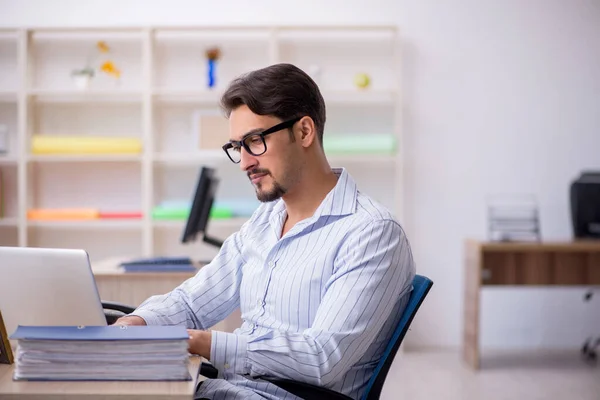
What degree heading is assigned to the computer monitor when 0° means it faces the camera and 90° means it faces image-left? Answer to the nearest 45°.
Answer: approximately 90°

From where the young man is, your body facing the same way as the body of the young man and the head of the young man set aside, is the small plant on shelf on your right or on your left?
on your right

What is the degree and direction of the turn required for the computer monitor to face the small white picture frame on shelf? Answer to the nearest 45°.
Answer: approximately 90° to its right

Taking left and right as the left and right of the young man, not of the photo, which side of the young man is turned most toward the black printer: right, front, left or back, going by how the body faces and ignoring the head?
back

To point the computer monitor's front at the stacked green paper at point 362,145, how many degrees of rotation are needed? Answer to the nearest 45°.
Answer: approximately 135° to its right

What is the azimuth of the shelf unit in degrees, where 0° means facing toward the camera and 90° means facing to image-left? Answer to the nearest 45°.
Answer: approximately 0°

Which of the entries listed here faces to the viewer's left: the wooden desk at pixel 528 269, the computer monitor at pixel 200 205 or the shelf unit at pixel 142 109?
the computer monitor

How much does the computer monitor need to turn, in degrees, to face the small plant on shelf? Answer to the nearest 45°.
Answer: approximately 45° to its right
